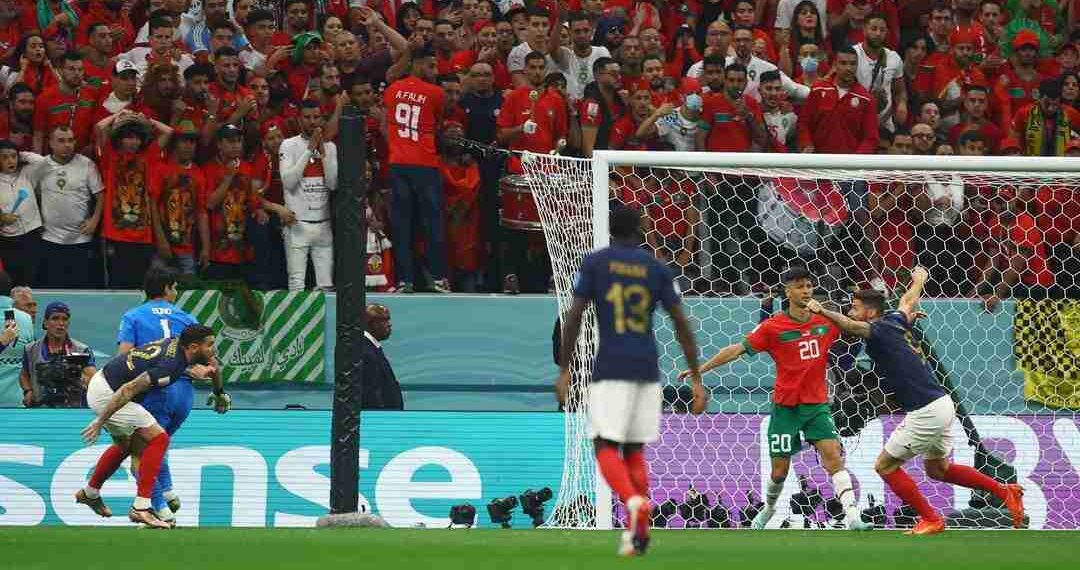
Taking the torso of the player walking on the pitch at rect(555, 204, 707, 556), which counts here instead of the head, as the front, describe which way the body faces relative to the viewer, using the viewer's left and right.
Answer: facing away from the viewer

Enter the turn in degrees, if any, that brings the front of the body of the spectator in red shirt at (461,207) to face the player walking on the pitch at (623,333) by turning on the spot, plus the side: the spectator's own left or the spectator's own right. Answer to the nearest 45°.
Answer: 0° — they already face them

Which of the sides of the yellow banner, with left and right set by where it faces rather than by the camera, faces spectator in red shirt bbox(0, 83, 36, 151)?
right

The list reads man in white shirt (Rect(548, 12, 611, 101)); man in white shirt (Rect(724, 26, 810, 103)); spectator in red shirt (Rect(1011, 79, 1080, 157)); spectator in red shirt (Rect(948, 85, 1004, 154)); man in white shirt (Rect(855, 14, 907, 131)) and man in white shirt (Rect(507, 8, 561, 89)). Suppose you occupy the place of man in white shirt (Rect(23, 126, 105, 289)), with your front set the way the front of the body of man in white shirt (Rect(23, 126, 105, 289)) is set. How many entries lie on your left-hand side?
6

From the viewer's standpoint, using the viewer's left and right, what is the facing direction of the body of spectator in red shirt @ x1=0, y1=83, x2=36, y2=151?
facing the viewer and to the right of the viewer

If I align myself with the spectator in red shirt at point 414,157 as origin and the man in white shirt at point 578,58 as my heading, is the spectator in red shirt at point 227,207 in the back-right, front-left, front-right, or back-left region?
back-left

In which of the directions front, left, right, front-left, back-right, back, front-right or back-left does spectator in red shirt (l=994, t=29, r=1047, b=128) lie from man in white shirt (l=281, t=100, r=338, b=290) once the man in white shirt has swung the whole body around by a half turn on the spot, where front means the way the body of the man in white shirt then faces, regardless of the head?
right

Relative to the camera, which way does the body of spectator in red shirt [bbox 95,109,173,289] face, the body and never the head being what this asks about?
toward the camera
